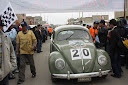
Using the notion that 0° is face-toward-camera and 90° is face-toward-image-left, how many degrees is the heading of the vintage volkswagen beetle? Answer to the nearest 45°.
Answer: approximately 0°

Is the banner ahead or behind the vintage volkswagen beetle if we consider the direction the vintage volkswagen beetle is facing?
behind

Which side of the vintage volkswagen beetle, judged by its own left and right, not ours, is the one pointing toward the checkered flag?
right

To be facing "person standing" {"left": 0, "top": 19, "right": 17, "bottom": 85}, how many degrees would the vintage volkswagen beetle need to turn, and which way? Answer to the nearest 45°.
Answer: approximately 45° to its right
